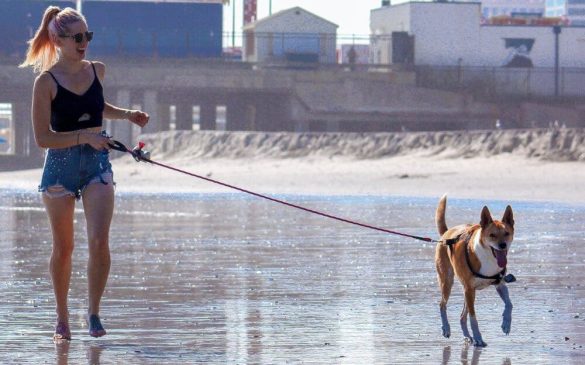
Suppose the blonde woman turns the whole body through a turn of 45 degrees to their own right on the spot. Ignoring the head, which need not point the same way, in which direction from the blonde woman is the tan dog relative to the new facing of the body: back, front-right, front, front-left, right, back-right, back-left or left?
left

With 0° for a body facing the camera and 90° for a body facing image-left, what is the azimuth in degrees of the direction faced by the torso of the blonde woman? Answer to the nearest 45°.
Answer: approximately 315°

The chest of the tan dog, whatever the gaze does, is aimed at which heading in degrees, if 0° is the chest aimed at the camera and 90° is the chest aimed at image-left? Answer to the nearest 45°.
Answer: approximately 315°

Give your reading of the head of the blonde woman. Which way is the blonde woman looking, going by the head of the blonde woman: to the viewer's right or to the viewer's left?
to the viewer's right
